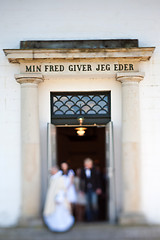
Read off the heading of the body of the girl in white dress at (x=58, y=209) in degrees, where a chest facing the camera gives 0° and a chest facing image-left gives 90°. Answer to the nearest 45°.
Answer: approximately 315°
